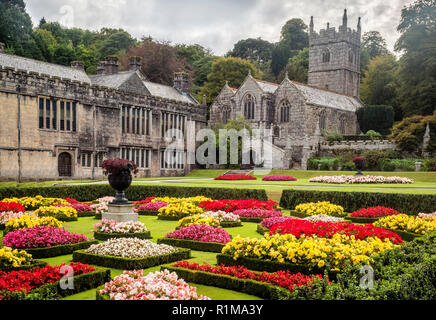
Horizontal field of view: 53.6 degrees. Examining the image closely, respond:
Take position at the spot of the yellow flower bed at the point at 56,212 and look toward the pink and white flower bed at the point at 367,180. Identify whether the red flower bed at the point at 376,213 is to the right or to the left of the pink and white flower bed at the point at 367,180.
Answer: right

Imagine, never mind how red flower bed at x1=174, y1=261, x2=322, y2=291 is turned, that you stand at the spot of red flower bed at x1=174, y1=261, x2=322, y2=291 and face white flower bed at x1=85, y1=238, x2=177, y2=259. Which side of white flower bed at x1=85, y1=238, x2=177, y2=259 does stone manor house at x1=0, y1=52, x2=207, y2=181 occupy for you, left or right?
right

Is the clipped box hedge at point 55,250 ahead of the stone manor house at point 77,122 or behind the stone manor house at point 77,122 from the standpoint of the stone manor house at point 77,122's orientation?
ahead

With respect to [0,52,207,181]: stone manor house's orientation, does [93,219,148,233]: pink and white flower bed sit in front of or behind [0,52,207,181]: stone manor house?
in front

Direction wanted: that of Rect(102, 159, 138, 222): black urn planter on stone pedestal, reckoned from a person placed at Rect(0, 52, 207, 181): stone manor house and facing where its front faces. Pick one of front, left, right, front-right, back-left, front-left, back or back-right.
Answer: front-right

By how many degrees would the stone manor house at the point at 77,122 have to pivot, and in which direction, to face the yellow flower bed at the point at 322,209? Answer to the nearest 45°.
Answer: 0° — it already faces it

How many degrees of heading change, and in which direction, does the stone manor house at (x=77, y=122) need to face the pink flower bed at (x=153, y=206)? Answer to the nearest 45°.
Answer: approximately 45° to its right

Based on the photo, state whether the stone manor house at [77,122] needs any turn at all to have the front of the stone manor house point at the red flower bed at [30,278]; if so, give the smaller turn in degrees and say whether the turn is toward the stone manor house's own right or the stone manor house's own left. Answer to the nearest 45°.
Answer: approximately 45° to the stone manor house's own right

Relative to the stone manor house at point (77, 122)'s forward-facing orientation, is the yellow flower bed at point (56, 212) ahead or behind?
ahead

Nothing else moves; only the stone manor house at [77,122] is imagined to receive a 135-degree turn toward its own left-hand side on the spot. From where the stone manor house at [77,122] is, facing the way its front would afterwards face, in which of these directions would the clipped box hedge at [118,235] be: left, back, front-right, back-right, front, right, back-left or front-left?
back

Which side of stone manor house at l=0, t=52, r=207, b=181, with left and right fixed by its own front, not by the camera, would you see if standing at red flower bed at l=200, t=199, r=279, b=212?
front

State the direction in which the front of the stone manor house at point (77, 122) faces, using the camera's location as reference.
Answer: facing the viewer and to the right of the viewer

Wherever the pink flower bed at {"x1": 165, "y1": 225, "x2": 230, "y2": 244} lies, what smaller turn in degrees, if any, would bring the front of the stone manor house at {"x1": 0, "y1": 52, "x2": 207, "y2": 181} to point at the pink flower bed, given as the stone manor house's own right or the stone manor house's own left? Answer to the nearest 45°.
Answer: approximately 45° to the stone manor house's own right

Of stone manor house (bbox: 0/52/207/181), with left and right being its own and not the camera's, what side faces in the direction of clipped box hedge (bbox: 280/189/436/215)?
front
